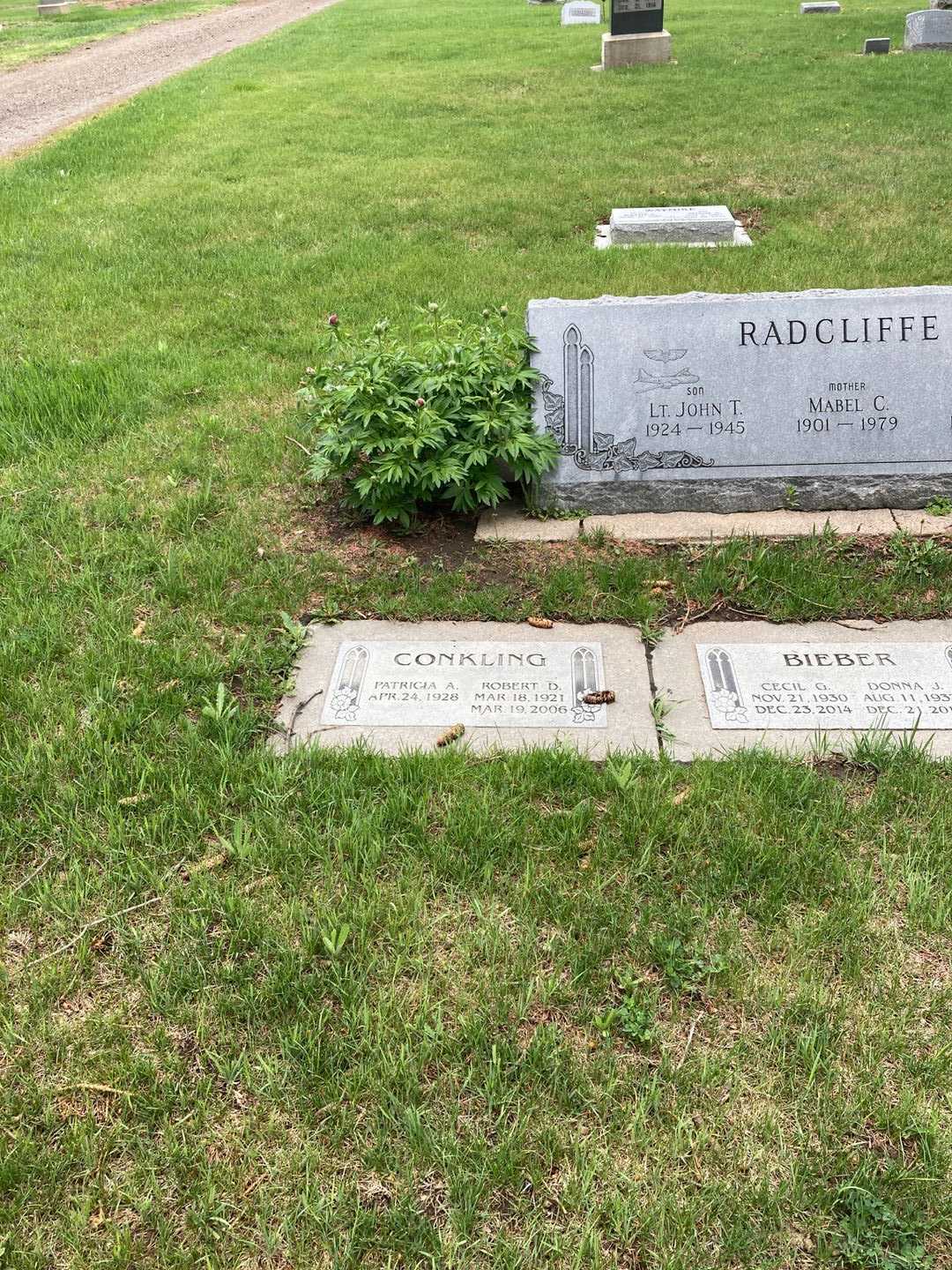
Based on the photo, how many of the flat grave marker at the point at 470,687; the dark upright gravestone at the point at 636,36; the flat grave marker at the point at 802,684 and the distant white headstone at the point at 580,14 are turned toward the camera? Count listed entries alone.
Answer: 4

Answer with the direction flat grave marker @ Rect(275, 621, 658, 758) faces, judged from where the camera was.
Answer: facing the viewer

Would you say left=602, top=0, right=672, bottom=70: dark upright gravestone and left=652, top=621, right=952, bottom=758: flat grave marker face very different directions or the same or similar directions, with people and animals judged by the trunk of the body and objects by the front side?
same or similar directions

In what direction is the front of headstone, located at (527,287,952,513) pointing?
toward the camera

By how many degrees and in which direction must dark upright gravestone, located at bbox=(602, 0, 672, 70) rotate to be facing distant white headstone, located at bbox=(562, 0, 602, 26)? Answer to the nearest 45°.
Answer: approximately 180°

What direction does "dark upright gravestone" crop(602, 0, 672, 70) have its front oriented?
toward the camera

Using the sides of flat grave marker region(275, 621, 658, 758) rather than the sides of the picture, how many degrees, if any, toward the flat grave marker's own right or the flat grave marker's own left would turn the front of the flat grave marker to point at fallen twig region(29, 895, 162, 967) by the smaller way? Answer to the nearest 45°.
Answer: approximately 45° to the flat grave marker's own right

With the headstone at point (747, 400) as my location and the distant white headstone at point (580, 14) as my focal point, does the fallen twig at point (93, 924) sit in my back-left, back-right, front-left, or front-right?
back-left

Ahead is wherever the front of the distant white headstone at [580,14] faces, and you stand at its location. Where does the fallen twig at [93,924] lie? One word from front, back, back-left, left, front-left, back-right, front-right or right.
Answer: front

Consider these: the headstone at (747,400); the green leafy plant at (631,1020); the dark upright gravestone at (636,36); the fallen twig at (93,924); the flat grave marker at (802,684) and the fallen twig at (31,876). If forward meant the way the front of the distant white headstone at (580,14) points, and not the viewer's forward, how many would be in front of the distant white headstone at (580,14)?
6

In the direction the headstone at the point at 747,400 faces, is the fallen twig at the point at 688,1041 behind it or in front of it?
in front

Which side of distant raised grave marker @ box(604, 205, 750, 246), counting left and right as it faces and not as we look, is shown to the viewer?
front

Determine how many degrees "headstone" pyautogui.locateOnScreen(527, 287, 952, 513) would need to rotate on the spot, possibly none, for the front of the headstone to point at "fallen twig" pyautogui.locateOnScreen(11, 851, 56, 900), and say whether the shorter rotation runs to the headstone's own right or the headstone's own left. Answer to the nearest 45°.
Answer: approximately 45° to the headstone's own right

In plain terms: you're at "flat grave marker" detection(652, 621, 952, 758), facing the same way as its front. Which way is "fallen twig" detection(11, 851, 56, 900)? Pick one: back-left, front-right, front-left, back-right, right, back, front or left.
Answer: front-right
